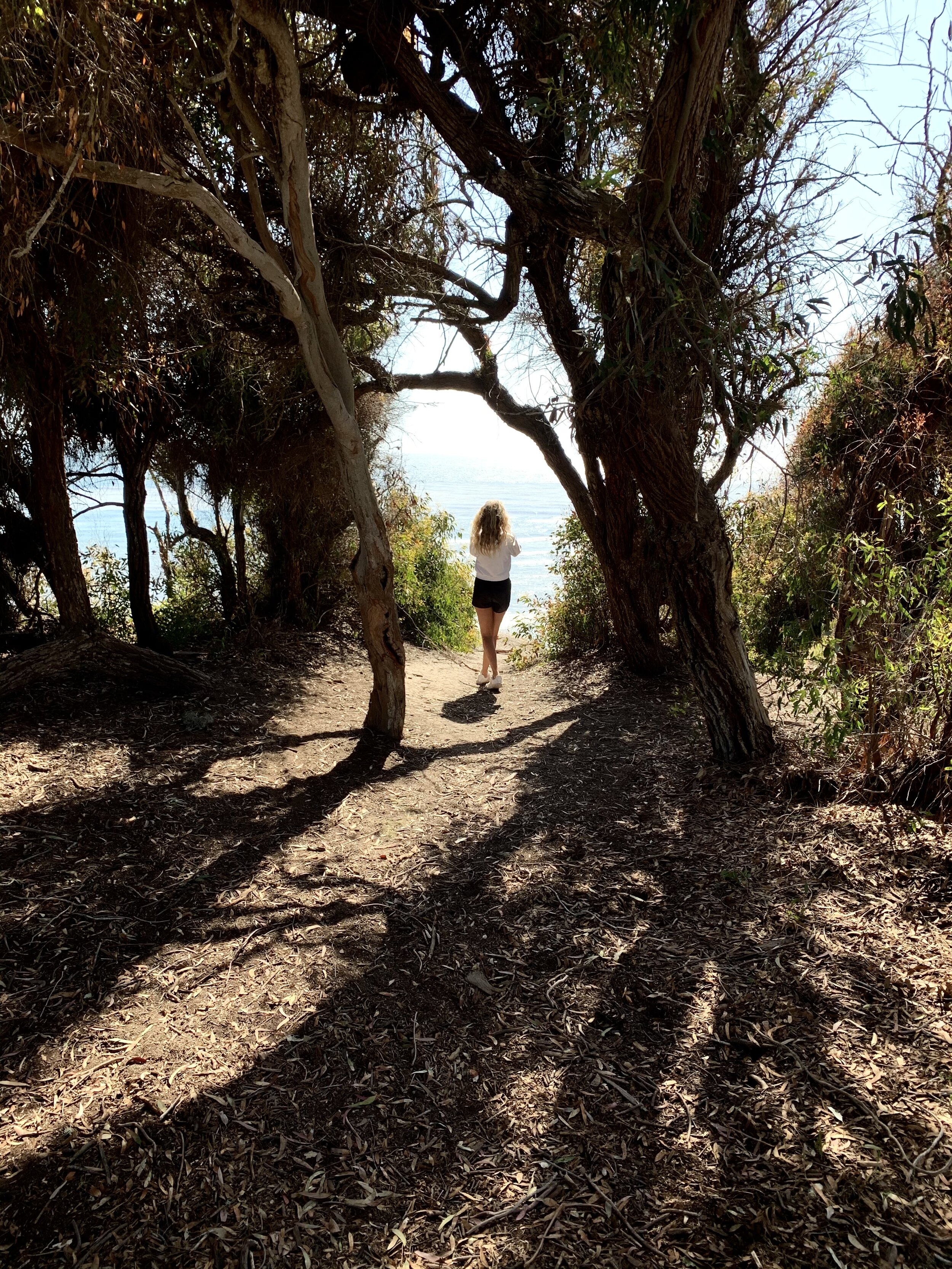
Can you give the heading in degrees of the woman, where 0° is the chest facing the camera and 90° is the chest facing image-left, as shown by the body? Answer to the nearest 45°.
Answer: approximately 180°

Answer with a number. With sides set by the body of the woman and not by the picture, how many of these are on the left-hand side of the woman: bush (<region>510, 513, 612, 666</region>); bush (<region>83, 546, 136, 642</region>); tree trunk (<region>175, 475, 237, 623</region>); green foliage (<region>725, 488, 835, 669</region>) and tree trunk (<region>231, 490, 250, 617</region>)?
3

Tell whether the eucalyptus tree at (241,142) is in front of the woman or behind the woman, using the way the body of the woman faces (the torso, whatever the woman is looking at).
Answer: behind

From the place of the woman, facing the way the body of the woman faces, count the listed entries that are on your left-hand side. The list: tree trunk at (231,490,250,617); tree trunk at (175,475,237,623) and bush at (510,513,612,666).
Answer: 2

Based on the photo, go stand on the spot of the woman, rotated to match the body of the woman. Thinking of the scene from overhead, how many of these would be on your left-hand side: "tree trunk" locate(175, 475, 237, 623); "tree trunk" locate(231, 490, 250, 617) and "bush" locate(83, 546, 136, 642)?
3

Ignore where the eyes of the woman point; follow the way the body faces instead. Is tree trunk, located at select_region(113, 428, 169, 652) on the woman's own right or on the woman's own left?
on the woman's own left

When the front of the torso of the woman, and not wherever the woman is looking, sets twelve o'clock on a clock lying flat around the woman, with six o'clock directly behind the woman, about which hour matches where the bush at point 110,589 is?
The bush is roughly at 9 o'clock from the woman.

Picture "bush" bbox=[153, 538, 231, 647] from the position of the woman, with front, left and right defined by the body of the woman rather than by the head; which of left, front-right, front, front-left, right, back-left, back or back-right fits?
left

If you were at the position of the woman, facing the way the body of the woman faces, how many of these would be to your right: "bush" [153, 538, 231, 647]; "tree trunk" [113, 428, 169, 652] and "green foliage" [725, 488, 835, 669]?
1

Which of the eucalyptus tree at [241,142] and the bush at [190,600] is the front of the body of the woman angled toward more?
the bush

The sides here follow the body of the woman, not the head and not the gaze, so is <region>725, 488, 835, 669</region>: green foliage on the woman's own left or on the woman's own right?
on the woman's own right

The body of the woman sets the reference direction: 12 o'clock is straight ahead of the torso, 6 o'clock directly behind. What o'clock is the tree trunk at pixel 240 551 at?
The tree trunk is roughly at 9 o'clock from the woman.

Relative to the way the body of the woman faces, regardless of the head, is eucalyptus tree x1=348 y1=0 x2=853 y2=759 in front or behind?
behind

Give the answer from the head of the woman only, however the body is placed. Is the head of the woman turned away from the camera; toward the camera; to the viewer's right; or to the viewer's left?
away from the camera

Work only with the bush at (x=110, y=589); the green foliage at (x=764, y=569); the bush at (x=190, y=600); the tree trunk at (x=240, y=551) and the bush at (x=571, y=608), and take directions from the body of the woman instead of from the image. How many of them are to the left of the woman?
3

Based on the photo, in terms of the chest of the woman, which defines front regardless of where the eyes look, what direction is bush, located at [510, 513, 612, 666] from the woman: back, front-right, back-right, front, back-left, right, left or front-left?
front-right

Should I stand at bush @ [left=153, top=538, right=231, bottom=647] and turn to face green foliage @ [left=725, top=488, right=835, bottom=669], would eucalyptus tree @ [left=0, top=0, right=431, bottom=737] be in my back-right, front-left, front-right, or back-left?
front-right

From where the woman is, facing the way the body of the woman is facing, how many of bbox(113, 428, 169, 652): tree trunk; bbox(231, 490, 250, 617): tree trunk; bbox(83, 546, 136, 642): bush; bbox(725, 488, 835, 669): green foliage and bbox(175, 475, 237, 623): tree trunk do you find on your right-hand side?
1

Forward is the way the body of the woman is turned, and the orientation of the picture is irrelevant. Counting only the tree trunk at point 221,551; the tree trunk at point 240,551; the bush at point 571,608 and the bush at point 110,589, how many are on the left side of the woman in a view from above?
3
